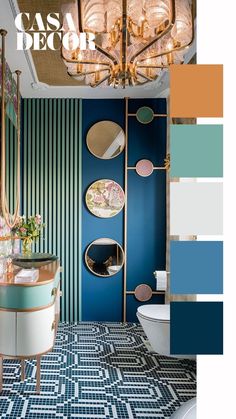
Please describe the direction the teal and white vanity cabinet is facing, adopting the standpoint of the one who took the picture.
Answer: facing to the right of the viewer

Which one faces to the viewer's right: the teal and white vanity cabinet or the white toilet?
the teal and white vanity cabinet

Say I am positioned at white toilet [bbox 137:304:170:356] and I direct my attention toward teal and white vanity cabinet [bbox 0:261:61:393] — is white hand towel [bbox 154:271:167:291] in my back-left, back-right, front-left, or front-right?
back-right

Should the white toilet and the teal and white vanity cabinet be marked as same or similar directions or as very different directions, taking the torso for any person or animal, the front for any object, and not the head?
very different directions

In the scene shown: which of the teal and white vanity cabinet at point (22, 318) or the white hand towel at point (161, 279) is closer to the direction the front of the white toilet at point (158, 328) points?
the teal and white vanity cabinet

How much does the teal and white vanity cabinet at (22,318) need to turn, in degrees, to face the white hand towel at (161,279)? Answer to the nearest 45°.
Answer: approximately 45° to its left
